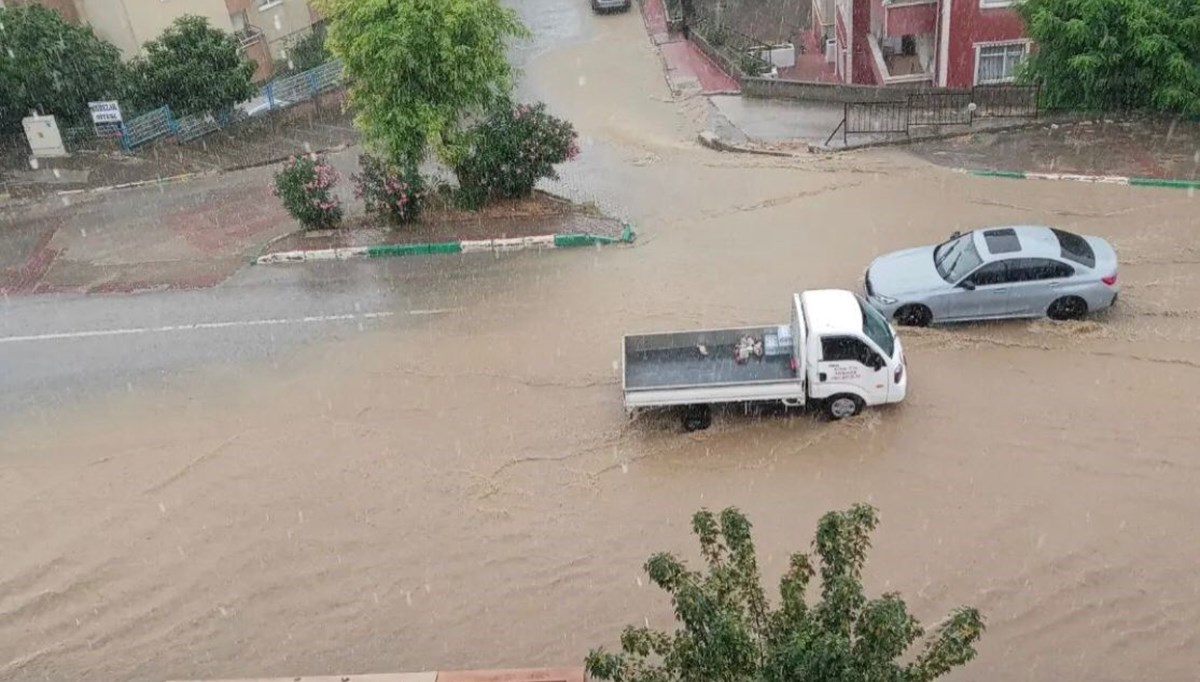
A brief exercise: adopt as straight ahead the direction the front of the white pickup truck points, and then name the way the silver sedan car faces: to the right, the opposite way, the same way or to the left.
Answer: the opposite way

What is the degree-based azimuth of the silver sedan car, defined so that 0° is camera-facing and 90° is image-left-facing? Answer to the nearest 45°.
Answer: approximately 90°

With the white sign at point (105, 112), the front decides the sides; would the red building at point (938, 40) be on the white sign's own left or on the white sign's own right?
on the white sign's own left

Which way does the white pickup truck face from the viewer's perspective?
to the viewer's right

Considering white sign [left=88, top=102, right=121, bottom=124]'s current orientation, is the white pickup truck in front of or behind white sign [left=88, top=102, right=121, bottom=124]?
in front

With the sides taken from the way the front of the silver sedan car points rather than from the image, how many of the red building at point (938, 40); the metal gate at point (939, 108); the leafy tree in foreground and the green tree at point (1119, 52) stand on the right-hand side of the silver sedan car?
3

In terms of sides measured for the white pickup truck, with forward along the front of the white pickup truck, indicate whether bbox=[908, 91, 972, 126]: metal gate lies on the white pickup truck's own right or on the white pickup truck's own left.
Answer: on the white pickup truck's own left

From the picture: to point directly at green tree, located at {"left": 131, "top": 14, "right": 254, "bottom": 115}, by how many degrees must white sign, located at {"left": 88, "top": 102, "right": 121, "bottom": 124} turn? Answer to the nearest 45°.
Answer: approximately 90° to its left

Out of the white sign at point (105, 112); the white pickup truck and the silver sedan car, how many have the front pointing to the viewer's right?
1

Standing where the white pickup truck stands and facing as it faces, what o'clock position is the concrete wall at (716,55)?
The concrete wall is roughly at 9 o'clock from the white pickup truck.

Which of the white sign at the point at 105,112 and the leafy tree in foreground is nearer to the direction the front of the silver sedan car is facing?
the white sign

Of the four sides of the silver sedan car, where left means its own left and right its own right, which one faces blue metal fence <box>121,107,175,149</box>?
front
